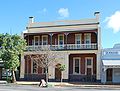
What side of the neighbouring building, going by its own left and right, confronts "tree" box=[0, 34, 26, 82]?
right

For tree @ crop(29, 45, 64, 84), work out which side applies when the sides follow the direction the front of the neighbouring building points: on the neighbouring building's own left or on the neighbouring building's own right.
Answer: on the neighbouring building's own right

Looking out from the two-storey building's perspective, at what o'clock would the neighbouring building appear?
The neighbouring building is roughly at 10 o'clock from the two-storey building.

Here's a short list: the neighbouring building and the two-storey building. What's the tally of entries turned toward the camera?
2

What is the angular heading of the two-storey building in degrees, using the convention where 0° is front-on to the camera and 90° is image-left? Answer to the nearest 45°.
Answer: approximately 0°

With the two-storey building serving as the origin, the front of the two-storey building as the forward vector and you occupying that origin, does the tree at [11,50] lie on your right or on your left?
on your right

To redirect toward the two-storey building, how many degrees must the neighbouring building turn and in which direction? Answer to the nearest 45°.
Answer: approximately 90° to its right
